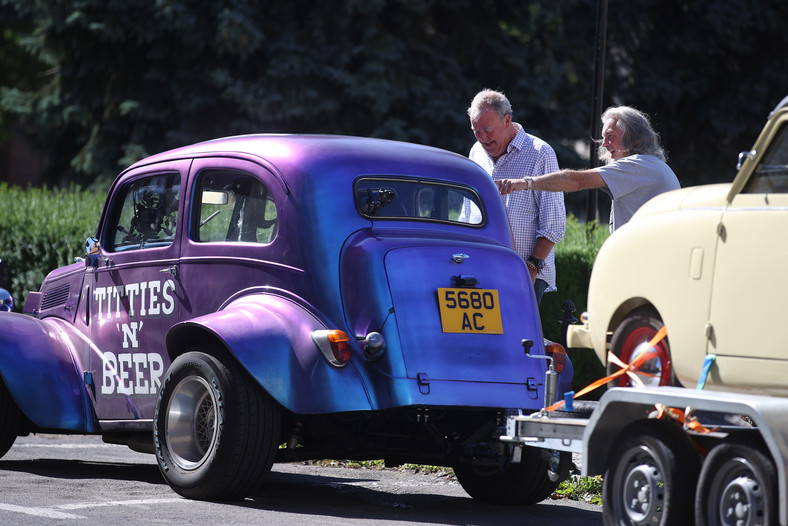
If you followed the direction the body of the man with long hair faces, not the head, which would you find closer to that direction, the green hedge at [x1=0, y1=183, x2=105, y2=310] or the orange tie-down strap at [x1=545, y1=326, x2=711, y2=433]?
the green hedge

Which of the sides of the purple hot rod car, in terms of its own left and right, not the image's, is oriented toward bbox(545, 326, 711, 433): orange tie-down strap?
back

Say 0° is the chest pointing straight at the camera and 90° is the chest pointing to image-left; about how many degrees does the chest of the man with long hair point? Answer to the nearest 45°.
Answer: approximately 90°

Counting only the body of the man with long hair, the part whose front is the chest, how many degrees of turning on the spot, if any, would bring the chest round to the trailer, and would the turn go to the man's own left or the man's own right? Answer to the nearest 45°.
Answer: approximately 90° to the man's own left

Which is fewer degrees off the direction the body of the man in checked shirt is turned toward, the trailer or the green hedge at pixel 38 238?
the trailer

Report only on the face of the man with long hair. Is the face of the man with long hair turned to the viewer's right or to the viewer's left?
to the viewer's left

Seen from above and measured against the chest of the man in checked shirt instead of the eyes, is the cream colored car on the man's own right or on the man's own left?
on the man's own left

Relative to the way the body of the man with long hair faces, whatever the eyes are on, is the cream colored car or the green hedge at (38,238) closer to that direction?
the green hedge

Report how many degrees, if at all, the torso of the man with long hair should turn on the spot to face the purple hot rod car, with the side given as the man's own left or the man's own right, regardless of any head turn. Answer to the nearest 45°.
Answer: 0° — they already face it

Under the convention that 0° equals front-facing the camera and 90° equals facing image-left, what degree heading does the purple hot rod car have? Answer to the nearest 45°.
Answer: approximately 135°

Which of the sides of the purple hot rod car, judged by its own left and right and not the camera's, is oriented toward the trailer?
back
